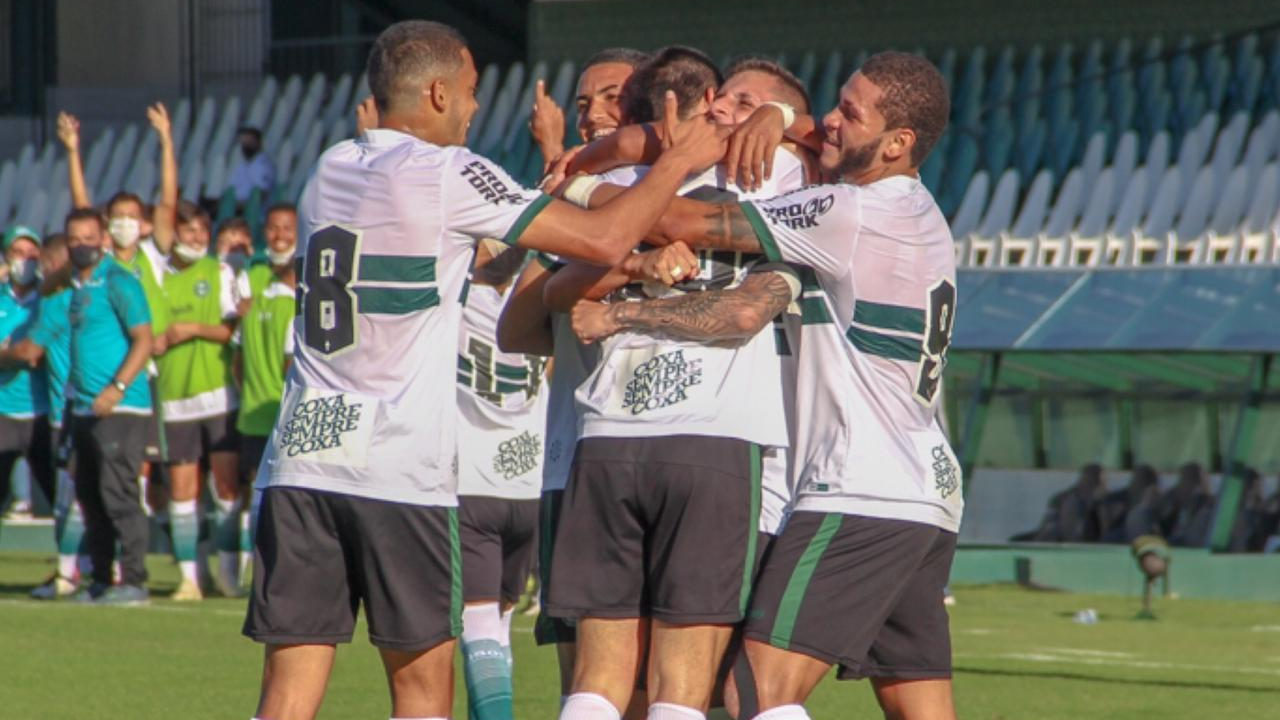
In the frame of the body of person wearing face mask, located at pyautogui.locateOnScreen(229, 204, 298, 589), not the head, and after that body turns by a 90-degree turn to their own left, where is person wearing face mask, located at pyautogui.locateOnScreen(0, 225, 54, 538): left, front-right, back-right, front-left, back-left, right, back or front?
back-left

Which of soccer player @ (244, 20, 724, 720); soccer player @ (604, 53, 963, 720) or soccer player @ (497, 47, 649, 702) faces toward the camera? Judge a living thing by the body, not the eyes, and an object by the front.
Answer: soccer player @ (497, 47, 649, 702)

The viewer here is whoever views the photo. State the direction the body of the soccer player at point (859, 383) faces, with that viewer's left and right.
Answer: facing away from the viewer and to the left of the viewer

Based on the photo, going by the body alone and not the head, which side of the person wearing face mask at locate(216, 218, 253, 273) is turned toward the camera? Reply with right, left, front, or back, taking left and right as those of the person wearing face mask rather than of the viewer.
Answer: front

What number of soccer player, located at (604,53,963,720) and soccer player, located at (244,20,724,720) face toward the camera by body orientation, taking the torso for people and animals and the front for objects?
0

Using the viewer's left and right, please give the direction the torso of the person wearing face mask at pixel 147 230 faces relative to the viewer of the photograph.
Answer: facing the viewer

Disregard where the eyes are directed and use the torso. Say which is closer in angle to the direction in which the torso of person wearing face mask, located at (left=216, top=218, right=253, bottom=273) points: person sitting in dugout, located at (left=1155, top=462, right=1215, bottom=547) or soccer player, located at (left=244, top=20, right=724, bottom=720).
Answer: the soccer player

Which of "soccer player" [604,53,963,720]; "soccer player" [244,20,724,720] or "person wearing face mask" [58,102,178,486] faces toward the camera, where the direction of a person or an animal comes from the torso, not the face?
the person wearing face mask

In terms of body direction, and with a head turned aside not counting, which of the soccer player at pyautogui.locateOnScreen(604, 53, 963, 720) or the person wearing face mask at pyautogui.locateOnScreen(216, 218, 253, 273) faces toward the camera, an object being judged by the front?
the person wearing face mask

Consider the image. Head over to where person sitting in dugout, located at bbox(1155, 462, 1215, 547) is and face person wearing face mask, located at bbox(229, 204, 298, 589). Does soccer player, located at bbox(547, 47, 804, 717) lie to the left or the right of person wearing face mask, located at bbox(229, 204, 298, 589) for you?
left

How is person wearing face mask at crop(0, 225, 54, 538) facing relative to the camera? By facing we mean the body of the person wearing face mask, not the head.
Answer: toward the camera

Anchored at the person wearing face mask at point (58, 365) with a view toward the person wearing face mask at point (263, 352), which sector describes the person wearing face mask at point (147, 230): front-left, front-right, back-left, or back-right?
front-left

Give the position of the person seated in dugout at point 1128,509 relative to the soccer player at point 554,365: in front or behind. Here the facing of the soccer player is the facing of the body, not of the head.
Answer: behind
